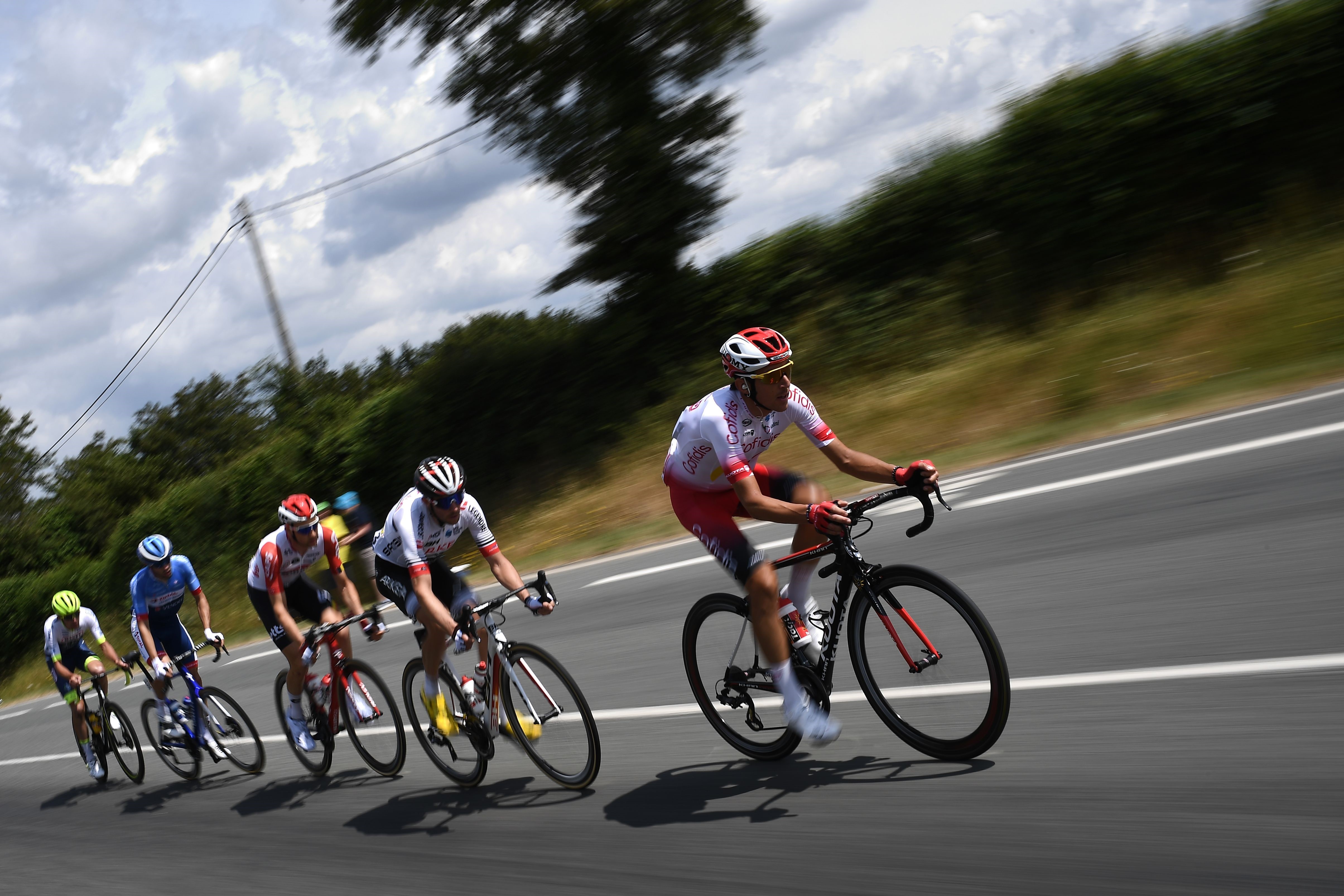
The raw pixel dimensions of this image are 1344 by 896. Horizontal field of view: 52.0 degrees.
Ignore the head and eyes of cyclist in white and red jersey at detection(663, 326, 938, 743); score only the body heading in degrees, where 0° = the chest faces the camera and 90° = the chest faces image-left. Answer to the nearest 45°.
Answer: approximately 315°

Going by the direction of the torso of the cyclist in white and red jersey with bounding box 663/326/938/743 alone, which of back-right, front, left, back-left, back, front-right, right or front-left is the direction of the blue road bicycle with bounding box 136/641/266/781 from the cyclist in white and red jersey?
back

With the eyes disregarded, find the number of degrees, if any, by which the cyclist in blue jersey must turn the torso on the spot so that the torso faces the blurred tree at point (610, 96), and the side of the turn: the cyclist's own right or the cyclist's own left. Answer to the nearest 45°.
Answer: approximately 90° to the cyclist's own left

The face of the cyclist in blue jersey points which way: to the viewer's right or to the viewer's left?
to the viewer's right

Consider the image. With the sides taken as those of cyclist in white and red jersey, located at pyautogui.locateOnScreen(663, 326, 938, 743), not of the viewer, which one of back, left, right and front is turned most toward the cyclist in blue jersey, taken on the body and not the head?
back
